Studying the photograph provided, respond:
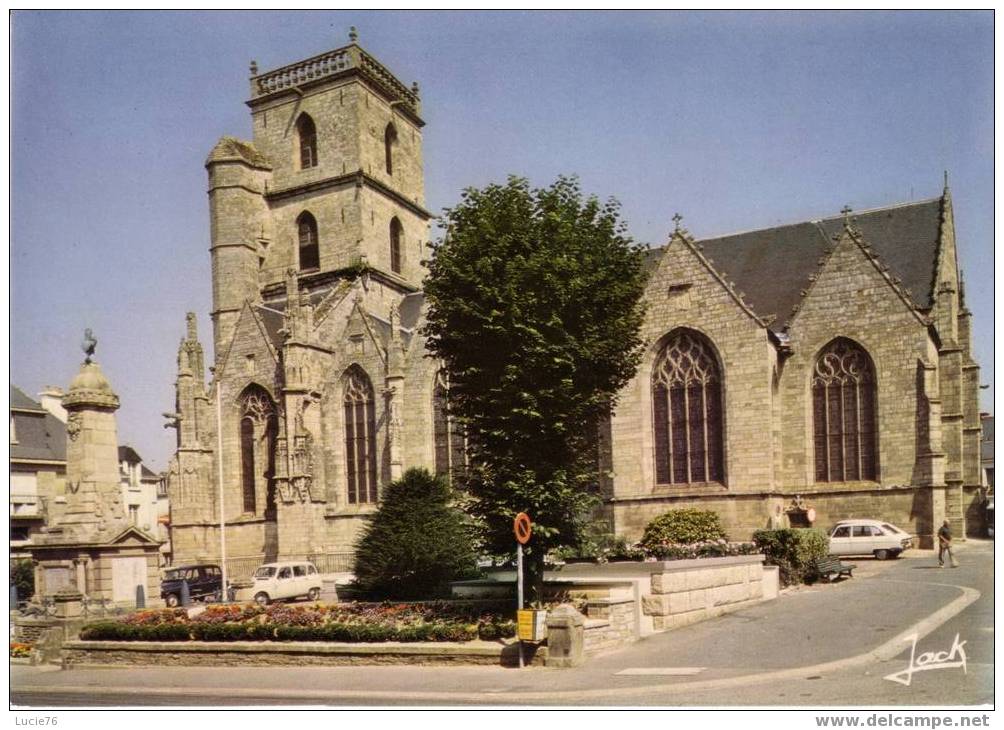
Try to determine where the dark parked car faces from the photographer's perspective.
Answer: facing the viewer and to the left of the viewer

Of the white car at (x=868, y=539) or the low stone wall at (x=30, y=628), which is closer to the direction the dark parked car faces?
the low stone wall

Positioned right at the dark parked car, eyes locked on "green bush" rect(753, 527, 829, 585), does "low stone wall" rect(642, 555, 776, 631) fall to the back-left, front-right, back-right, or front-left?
front-right

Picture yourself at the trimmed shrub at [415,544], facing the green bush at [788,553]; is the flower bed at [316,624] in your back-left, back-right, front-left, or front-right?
back-right

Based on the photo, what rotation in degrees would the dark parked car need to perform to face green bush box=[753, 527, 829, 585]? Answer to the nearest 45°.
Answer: approximately 90° to its left

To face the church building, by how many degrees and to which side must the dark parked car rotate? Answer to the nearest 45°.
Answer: approximately 135° to its left

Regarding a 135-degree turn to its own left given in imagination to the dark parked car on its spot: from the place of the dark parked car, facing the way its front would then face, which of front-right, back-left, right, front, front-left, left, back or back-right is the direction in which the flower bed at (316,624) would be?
right

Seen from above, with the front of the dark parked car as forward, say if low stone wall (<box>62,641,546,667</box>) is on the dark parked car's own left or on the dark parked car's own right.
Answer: on the dark parked car's own left

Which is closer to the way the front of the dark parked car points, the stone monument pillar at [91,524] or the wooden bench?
the stone monument pillar
